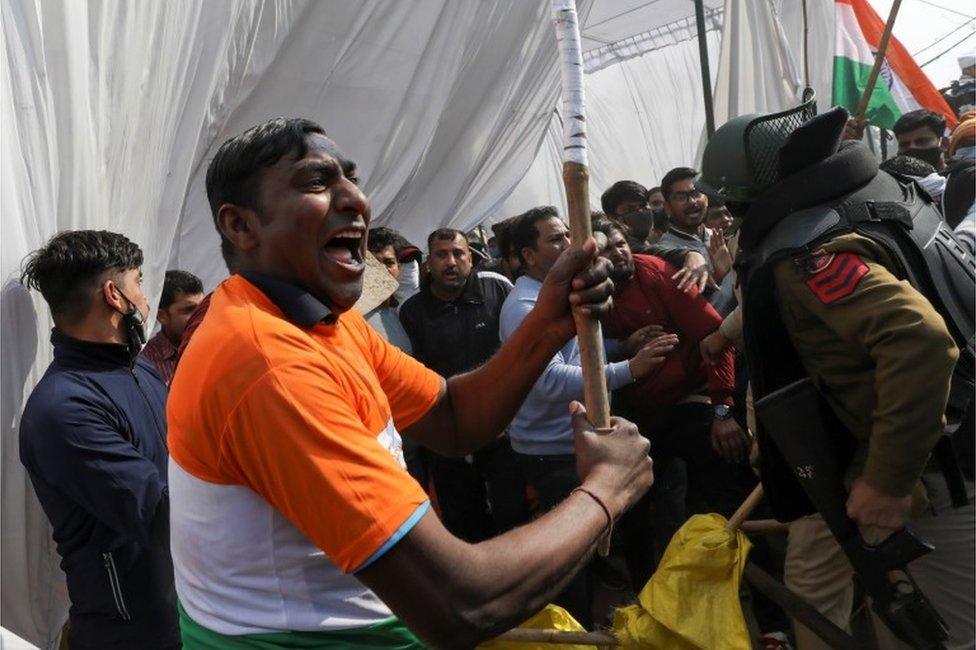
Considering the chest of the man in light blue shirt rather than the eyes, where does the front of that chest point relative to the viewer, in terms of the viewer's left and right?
facing to the right of the viewer

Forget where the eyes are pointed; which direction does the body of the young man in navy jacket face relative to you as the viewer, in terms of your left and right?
facing to the right of the viewer

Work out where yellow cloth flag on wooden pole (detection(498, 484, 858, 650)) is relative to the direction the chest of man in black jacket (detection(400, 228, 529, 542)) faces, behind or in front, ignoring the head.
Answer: in front

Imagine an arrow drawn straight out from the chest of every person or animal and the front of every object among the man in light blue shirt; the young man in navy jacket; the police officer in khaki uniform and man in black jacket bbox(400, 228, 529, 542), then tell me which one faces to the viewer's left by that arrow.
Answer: the police officer in khaki uniform

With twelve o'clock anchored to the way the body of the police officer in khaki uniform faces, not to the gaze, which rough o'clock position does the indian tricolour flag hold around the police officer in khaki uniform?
The indian tricolour flag is roughly at 3 o'clock from the police officer in khaki uniform.

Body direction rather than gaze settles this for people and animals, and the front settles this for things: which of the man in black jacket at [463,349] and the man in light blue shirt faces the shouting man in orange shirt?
the man in black jacket

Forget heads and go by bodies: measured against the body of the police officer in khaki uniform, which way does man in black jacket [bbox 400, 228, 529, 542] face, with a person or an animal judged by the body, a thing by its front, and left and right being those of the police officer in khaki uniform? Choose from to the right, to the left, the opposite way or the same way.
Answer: to the left

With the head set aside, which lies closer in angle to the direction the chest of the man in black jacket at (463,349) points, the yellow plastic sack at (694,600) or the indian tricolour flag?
the yellow plastic sack

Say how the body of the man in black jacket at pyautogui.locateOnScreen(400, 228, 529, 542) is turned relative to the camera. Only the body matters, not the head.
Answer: toward the camera

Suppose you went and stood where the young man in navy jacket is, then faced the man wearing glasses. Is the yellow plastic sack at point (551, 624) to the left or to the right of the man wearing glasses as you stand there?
right

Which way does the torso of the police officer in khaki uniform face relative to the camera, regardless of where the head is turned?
to the viewer's left

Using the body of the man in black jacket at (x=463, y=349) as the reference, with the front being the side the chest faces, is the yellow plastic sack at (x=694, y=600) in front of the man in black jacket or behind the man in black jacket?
in front
